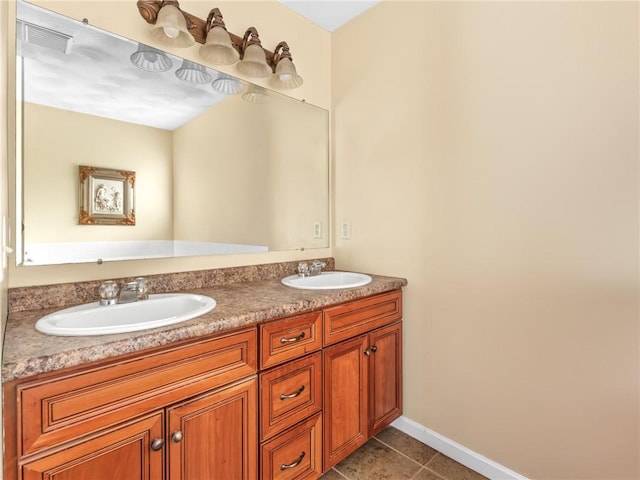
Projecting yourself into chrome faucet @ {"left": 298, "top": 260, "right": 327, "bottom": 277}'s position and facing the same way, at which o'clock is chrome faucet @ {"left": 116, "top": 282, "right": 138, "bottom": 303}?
chrome faucet @ {"left": 116, "top": 282, "right": 138, "bottom": 303} is roughly at 3 o'clock from chrome faucet @ {"left": 298, "top": 260, "right": 327, "bottom": 277}.

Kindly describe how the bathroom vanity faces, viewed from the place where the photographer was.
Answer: facing the viewer and to the right of the viewer

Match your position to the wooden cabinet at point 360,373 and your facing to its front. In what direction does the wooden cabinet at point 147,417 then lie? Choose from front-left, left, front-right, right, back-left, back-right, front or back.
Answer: right

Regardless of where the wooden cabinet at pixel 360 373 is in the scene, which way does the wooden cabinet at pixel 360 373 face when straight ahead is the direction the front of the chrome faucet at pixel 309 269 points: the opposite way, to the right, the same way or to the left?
the same way

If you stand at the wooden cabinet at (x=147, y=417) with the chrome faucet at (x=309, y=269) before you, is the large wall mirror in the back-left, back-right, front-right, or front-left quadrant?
front-left

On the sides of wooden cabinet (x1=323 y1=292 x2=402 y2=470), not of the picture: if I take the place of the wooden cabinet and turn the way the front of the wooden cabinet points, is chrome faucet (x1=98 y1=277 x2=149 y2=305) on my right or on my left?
on my right
